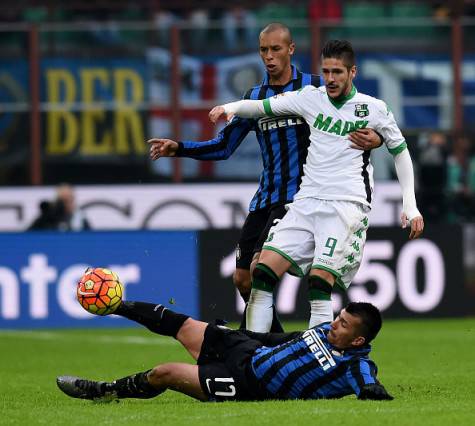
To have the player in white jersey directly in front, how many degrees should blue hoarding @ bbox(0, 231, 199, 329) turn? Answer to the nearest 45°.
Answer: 0° — it already faces them

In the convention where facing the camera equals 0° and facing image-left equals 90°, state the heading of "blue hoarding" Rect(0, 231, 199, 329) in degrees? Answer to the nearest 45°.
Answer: approximately 0°

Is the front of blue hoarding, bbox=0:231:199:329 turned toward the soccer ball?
yes
